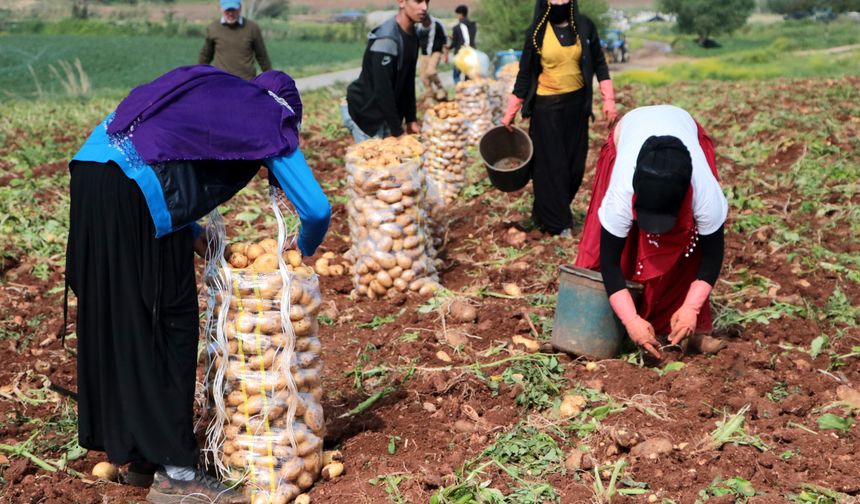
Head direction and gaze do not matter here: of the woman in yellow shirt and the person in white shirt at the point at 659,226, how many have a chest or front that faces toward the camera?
2

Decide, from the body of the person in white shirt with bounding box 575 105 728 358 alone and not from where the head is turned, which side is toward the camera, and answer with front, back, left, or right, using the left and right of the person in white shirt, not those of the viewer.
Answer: front

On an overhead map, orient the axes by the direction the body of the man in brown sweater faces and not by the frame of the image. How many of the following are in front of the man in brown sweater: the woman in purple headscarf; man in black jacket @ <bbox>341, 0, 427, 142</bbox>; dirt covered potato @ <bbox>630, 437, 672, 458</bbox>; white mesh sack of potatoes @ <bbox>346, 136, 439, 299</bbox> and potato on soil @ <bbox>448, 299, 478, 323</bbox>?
5

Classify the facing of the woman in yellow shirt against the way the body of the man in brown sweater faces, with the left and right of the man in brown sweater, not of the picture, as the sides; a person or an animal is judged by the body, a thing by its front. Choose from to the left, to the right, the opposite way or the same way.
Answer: the same way

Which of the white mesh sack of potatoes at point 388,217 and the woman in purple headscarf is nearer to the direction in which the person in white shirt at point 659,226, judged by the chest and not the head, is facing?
the woman in purple headscarf

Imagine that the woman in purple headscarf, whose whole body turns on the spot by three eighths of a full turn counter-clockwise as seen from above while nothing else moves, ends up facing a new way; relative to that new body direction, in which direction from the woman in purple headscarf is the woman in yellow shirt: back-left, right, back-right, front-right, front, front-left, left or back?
right

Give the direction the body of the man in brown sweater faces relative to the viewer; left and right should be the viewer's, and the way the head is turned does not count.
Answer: facing the viewer

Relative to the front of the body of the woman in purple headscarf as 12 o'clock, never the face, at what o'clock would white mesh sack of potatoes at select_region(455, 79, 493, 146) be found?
The white mesh sack of potatoes is roughly at 10 o'clock from the woman in purple headscarf.

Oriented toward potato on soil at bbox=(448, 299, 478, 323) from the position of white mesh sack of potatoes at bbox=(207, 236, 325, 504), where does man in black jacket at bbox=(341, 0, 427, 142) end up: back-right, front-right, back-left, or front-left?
front-left

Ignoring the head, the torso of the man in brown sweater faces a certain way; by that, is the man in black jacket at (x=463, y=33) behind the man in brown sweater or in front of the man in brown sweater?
behind

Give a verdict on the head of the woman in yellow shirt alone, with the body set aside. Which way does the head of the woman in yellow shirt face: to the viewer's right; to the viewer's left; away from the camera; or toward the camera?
toward the camera

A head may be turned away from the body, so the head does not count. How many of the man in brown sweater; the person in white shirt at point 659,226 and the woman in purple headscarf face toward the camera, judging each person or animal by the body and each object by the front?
2

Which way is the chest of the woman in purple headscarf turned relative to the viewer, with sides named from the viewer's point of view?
facing to the right of the viewer

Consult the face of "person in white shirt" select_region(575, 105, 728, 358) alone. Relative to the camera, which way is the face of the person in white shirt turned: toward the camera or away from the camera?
toward the camera

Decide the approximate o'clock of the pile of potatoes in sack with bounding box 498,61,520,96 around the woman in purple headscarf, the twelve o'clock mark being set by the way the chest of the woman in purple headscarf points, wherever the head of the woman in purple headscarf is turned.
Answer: The pile of potatoes in sack is roughly at 10 o'clock from the woman in purple headscarf.

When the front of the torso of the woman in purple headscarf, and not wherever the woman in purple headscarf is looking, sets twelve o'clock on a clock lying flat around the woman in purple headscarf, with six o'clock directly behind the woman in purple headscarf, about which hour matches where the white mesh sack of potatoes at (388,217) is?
The white mesh sack of potatoes is roughly at 10 o'clock from the woman in purple headscarf.

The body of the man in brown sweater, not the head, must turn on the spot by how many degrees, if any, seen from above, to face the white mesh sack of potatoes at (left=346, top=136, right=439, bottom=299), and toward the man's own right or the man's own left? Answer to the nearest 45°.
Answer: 0° — they already face it

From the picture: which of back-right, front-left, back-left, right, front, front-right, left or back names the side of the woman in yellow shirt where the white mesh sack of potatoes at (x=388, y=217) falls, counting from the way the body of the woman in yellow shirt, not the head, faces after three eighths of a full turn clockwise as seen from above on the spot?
left

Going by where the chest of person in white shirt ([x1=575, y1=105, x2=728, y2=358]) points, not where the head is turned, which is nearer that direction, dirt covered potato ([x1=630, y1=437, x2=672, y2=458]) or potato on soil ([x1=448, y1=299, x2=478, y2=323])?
the dirt covered potato

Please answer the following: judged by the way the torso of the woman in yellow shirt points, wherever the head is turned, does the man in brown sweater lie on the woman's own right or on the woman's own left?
on the woman's own right

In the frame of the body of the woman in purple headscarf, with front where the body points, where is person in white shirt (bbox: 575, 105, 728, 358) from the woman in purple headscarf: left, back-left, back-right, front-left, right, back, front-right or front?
front
